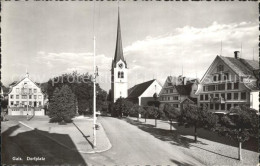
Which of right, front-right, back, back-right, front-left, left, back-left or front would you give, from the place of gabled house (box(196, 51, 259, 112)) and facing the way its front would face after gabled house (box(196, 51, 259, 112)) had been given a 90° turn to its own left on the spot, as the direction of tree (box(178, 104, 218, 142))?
front-right

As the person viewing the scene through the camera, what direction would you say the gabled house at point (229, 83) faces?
facing the viewer and to the left of the viewer

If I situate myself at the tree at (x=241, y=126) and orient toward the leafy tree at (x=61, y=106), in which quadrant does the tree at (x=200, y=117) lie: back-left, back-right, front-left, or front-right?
front-right

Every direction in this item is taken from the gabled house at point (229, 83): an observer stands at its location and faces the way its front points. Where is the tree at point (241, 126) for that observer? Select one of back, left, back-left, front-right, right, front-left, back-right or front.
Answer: front-left

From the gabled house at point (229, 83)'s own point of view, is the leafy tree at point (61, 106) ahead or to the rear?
ahead
